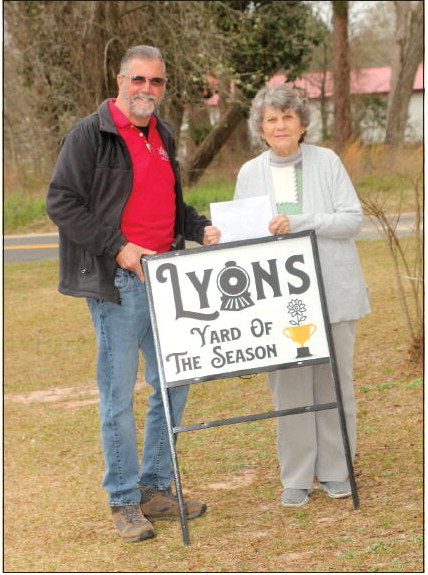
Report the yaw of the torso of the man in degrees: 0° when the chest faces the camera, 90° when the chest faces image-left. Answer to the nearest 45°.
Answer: approximately 315°

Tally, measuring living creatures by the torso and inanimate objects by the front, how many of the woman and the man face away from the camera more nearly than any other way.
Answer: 0

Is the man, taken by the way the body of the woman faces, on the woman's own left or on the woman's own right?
on the woman's own right

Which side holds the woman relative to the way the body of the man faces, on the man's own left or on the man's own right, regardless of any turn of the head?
on the man's own left

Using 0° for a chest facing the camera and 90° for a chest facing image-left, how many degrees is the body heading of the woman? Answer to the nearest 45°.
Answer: approximately 0°
